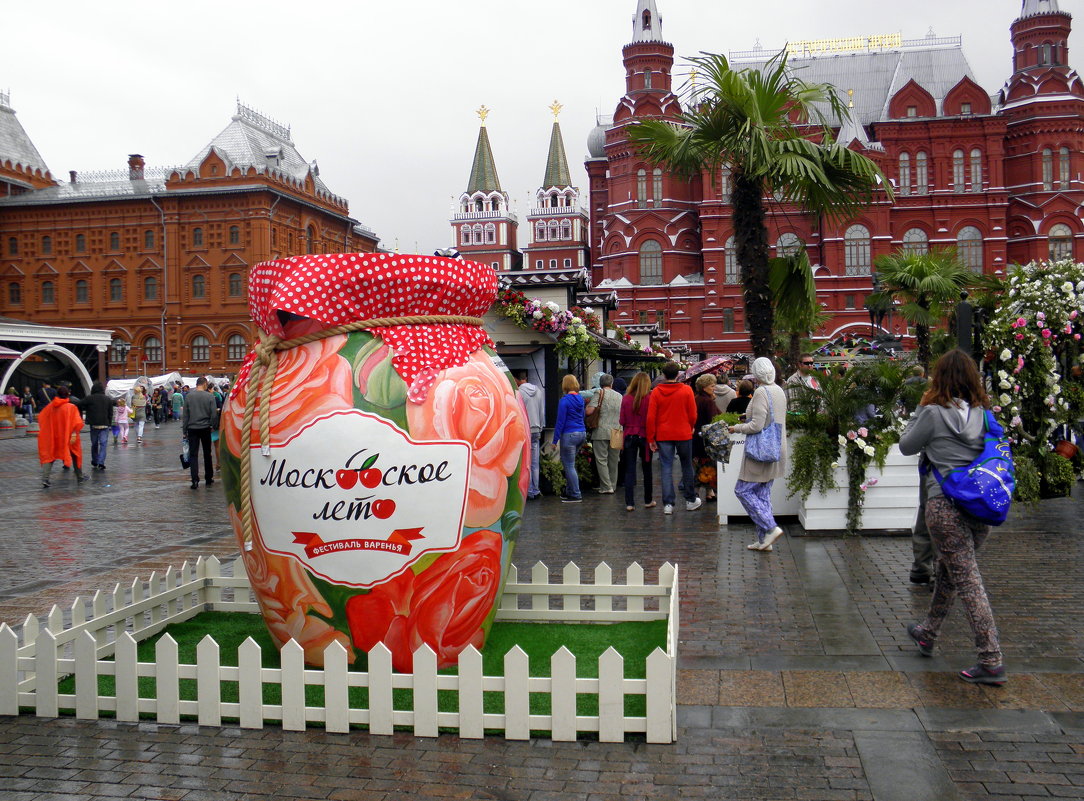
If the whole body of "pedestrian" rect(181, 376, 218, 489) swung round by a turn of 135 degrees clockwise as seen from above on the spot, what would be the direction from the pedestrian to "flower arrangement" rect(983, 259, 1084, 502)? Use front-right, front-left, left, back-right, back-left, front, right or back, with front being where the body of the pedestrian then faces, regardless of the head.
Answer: front

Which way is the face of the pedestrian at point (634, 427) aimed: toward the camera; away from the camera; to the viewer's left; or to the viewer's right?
away from the camera

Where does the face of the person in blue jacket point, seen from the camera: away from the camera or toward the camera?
away from the camera

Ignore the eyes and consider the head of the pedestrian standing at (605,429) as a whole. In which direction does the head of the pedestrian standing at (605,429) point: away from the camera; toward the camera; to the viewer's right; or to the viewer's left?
away from the camera

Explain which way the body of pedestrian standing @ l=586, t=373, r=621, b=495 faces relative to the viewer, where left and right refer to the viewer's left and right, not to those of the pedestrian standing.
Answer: facing away from the viewer

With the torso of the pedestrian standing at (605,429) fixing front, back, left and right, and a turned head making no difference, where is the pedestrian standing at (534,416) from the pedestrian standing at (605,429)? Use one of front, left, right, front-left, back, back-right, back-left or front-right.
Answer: back-left

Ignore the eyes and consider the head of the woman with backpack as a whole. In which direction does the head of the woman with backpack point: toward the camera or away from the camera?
away from the camera

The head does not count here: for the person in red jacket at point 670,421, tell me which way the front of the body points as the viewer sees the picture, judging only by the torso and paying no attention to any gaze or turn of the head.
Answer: away from the camera
